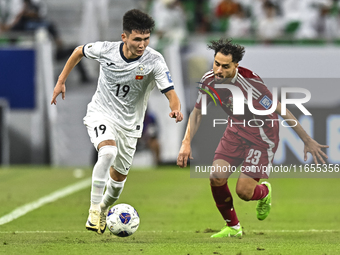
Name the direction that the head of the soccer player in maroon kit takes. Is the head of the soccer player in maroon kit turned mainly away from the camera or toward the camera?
toward the camera

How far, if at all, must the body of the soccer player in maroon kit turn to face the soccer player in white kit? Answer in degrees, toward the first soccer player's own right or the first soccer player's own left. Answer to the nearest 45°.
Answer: approximately 45° to the first soccer player's own right

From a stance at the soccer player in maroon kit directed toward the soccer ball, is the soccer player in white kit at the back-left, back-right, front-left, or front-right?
front-right

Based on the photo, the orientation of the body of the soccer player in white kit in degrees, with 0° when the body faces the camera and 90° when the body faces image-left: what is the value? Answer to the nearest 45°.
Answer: approximately 0°

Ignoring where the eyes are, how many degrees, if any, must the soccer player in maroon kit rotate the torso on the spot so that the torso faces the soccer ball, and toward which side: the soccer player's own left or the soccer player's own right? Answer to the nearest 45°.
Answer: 0° — they already face it

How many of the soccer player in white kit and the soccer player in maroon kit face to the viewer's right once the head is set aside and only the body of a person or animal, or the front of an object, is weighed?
0

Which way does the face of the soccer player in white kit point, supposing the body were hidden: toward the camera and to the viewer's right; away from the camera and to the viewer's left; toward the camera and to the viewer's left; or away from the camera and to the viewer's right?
toward the camera and to the viewer's right

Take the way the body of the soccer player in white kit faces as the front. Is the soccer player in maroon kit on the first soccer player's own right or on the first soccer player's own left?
on the first soccer player's own left

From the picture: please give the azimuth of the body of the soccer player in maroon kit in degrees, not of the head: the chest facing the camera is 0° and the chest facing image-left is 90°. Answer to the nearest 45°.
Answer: approximately 45°

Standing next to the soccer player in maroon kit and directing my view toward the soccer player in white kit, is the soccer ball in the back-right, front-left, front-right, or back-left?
front-left
